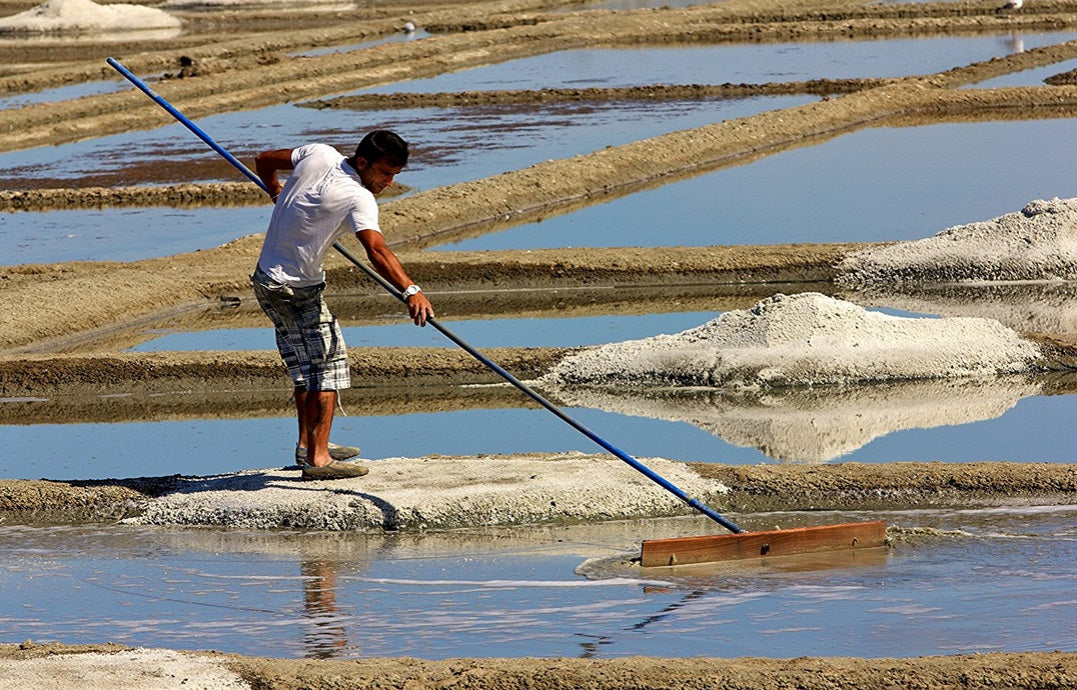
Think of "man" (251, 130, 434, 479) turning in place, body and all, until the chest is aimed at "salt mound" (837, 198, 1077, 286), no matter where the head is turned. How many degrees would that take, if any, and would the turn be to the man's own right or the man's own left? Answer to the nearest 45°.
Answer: approximately 45° to the man's own left

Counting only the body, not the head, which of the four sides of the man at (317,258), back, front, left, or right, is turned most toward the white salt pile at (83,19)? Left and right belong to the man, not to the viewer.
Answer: left

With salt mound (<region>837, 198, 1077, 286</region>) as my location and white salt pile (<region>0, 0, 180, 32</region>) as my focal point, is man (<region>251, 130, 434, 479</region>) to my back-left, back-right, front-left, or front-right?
back-left

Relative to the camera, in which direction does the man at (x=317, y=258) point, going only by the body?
to the viewer's right

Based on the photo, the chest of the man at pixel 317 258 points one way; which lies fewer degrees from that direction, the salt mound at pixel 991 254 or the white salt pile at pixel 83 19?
the salt mound

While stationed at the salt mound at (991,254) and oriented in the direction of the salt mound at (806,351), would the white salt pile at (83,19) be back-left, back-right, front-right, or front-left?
back-right
